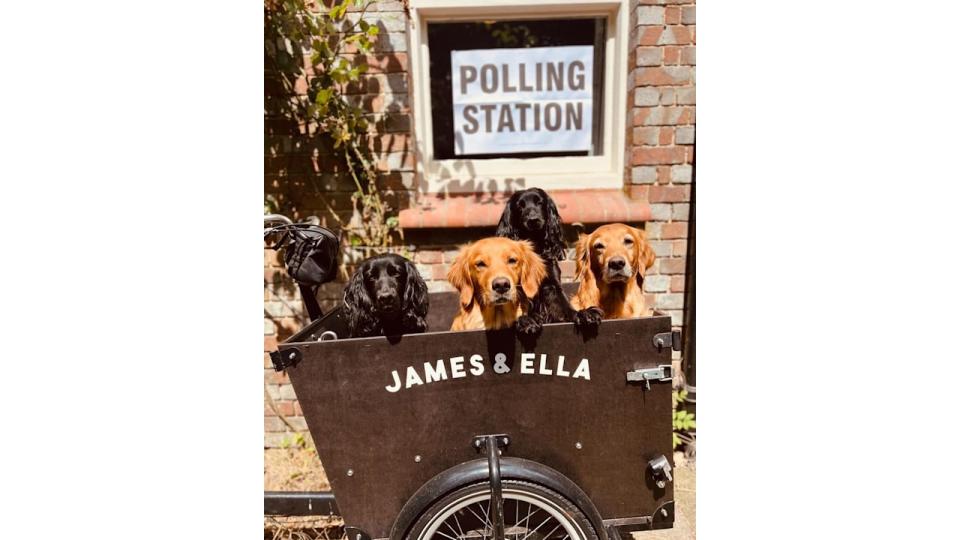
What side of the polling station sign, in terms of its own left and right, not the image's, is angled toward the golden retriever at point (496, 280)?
front

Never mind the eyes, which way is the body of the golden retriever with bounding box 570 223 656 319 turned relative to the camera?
toward the camera

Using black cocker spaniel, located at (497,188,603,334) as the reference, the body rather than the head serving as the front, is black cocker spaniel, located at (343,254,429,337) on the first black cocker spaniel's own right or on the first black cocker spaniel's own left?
on the first black cocker spaniel's own right

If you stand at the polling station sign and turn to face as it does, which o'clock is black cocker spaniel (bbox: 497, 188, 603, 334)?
The black cocker spaniel is roughly at 12 o'clock from the polling station sign.

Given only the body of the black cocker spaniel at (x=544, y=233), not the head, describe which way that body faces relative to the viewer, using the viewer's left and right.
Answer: facing the viewer

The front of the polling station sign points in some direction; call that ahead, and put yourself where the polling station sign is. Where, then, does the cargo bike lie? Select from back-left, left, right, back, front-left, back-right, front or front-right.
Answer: front

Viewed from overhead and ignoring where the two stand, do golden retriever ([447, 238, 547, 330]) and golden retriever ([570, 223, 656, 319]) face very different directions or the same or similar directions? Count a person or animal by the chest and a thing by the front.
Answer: same or similar directions

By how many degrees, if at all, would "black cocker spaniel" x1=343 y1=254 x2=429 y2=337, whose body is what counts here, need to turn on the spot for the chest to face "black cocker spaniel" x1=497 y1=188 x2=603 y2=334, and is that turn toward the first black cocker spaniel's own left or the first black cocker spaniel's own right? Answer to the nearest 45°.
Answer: approximately 90° to the first black cocker spaniel's own left

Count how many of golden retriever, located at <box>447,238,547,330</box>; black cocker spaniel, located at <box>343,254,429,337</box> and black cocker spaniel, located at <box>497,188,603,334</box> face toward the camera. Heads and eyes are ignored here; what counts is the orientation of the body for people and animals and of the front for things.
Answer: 3

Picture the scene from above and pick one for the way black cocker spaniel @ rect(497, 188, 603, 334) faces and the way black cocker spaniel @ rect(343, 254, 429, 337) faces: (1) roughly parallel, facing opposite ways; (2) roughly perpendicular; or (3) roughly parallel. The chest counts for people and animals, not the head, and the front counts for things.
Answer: roughly parallel

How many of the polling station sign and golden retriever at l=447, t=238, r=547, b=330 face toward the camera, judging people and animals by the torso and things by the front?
2

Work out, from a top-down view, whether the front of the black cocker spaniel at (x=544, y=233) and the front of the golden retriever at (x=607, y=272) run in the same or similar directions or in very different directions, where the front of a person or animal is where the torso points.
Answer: same or similar directions

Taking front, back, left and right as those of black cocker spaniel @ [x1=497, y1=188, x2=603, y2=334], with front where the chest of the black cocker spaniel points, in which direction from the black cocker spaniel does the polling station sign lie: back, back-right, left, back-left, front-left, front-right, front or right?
back
